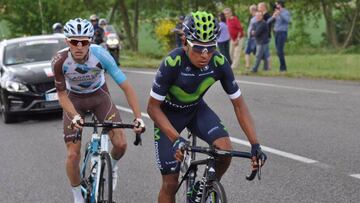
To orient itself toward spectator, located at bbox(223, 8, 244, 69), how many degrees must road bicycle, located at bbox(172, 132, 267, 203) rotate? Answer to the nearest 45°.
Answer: approximately 135° to its left

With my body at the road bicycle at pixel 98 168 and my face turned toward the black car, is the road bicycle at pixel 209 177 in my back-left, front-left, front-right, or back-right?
back-right

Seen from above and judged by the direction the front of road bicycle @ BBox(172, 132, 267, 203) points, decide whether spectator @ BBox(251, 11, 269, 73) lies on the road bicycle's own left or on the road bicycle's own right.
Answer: on the road bicycle's own left

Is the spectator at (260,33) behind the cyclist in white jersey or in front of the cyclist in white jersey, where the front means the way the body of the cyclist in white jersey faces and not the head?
behind
